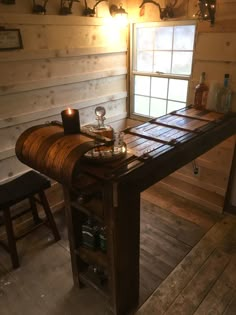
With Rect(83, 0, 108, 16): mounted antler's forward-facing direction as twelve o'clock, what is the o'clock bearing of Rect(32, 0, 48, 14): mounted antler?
Rect(32, 0, 48, 14): mounted antler is roughly at 3 o'clock from Rect(83, 0, 108, 16): mounted antler.

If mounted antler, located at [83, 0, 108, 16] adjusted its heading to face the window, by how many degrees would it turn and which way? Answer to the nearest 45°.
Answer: approximately 45° to its left

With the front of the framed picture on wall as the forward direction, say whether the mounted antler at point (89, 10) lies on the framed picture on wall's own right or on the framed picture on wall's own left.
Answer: on the framed picture on wall's own left

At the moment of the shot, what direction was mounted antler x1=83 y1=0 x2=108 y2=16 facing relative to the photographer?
facing the viewer and to the right of the viewer

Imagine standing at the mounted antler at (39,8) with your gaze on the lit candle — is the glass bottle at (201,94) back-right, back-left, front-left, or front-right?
front-left

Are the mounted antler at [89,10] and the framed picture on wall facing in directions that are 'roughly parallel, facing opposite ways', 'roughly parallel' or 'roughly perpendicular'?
roughly parallel

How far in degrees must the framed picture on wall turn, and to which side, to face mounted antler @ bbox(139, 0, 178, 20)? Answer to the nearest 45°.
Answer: approximately 45° to its left

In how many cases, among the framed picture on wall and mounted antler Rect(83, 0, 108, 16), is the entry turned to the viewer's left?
0

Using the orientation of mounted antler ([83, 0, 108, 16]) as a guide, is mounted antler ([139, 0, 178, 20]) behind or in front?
in front

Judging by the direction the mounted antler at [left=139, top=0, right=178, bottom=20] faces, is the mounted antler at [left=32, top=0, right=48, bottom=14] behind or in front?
in front

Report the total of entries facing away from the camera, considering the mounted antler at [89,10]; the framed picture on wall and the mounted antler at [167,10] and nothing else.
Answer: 0

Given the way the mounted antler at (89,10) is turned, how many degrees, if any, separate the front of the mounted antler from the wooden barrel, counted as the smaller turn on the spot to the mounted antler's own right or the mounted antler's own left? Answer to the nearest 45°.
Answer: approximately 45° to the mounted antler's own right

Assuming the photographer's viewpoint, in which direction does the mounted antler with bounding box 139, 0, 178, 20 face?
facing the viewer and to the left of the viewer
